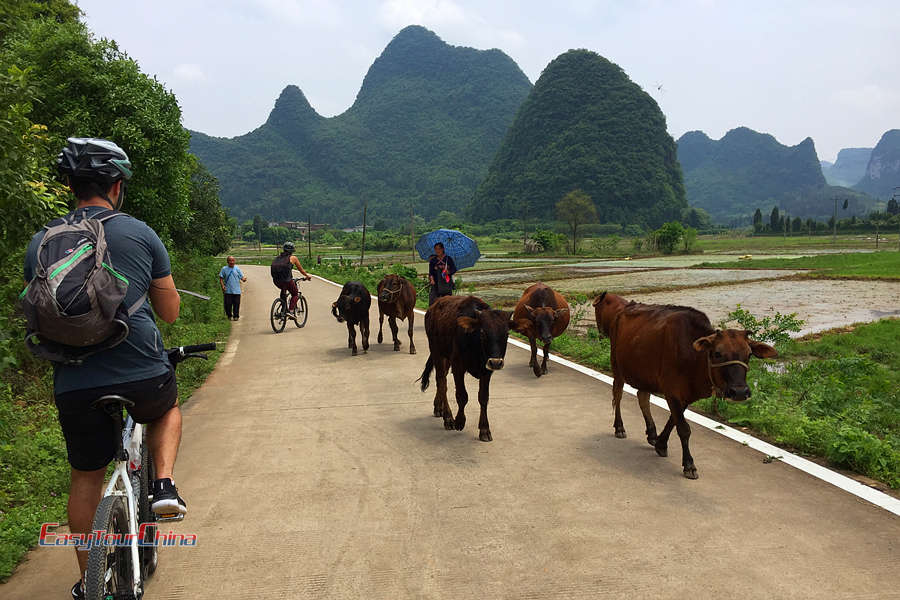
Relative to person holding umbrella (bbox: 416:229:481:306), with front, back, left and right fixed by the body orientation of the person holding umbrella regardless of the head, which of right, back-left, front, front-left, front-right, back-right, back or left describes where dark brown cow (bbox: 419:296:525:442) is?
front

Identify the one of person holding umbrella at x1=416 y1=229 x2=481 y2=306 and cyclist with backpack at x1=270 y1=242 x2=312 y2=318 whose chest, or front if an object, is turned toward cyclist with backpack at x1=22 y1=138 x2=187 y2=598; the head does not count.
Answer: the person holding umbrella

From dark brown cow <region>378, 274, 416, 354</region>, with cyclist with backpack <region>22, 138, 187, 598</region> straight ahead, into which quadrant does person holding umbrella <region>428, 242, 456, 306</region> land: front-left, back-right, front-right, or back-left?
back-left

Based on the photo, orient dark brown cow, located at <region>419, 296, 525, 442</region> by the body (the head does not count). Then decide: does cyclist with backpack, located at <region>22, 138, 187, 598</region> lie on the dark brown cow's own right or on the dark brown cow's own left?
on the dark brown cow's own right

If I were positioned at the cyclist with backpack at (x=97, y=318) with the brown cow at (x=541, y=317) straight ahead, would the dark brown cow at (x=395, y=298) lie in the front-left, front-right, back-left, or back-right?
front-left

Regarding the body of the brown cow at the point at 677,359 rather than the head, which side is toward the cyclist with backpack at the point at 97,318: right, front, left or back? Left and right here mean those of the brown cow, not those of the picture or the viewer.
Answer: right

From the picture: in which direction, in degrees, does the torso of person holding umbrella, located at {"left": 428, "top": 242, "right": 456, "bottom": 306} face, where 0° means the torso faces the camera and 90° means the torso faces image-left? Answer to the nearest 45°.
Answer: approximately 0°

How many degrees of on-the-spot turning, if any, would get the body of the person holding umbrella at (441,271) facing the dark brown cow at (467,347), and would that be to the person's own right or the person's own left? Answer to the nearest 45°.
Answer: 0° — they already face it

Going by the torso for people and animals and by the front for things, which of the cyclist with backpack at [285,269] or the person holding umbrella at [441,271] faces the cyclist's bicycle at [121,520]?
the person holding umbrella

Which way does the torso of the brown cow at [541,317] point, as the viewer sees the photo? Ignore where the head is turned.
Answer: toward the camera

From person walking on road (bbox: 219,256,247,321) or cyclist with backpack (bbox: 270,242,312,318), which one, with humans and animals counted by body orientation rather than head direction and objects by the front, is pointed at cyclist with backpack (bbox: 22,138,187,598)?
the person walking on road

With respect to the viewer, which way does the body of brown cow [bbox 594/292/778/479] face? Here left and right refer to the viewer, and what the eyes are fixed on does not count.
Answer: facing the viewer and to the right of the viewer

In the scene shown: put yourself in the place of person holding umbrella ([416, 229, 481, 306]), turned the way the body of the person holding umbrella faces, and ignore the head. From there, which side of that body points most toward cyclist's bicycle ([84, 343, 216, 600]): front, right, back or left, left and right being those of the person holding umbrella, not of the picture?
front

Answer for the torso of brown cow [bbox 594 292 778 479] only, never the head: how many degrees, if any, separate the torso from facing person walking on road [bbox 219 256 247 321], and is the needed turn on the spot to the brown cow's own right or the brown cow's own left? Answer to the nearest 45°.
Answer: approximately 180°

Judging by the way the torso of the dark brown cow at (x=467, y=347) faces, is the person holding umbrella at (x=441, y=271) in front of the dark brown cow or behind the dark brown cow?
behind

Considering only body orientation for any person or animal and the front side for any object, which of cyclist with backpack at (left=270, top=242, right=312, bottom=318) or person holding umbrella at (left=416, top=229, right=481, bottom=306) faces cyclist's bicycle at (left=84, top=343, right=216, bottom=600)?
the person holding umbrella

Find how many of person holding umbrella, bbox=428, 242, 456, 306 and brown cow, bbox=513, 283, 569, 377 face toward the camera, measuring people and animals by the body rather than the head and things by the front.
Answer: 2

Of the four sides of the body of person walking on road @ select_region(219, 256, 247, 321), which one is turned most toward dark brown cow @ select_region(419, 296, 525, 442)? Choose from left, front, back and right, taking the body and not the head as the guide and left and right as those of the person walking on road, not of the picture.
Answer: front

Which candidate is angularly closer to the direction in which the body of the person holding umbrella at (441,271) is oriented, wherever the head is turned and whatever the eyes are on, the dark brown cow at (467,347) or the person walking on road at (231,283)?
the dark brown cow
